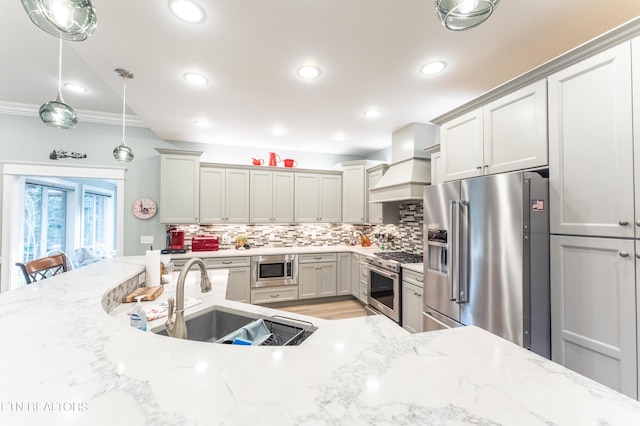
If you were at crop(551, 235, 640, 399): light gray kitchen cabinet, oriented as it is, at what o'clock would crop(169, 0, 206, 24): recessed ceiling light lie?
The recessed ceiling light is roughly at 12 o'clock from the light gray kitchen cabinet.

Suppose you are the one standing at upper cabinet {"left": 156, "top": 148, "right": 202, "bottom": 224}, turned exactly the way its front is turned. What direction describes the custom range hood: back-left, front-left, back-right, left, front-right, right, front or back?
front-left

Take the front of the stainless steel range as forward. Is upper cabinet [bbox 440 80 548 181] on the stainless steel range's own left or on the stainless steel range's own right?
on the stainless steel range's own left

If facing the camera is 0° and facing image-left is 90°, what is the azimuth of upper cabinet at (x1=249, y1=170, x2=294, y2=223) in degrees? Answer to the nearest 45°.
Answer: approximately 0°

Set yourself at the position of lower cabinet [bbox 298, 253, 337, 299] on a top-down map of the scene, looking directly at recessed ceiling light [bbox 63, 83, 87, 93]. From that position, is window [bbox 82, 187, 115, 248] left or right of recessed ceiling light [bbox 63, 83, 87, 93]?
right

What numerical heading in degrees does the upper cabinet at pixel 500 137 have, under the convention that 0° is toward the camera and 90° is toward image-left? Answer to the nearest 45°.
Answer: approximately 45°

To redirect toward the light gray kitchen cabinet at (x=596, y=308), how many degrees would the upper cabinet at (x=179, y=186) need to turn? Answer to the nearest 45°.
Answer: approximately 45° to its left

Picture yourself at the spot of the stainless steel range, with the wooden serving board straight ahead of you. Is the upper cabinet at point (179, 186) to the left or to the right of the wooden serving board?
right

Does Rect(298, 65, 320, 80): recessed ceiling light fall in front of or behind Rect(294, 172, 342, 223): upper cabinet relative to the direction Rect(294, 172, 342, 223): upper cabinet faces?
in front

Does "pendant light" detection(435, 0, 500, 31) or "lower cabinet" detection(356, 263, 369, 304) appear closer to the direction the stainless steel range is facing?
the pendant light

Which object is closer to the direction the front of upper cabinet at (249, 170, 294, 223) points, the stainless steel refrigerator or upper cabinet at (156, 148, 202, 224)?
the stainless steel refrigerator

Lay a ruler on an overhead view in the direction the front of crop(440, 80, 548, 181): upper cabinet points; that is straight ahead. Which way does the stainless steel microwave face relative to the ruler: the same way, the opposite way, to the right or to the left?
to the left

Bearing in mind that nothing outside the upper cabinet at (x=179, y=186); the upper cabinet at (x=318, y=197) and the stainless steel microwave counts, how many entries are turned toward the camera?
3
